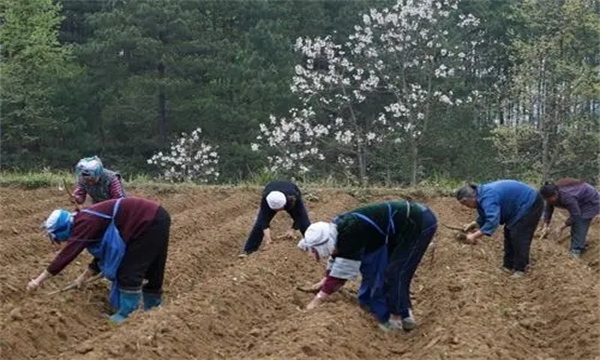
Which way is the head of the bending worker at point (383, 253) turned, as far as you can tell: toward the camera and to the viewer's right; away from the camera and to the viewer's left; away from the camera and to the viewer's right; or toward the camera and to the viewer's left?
toward the camera and to the viewer's left

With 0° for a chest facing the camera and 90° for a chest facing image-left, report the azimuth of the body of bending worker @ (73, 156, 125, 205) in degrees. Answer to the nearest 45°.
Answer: approximately 45°

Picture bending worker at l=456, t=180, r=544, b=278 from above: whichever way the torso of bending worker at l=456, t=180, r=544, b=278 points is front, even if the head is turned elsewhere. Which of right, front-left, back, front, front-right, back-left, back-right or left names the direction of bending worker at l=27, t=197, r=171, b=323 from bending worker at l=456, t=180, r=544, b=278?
front-left

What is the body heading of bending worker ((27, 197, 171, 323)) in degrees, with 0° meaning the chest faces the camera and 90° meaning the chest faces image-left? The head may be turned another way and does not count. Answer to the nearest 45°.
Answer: approximately 90°

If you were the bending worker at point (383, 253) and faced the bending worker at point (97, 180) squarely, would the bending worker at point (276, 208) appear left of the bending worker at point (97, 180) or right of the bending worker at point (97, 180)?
right

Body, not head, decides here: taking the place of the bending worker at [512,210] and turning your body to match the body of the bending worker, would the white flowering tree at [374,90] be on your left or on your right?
on your right

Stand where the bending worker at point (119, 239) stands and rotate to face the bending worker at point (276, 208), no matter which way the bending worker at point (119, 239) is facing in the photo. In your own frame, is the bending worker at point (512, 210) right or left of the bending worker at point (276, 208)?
right

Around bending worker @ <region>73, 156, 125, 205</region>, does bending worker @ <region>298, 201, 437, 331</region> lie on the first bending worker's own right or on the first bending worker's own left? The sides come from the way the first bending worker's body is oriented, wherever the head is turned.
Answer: on the first bending worker's own left

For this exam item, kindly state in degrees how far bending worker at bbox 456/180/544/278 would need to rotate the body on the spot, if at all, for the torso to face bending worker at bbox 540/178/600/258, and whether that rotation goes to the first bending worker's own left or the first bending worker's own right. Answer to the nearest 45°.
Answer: approximately 135° to the first bending worker's own right

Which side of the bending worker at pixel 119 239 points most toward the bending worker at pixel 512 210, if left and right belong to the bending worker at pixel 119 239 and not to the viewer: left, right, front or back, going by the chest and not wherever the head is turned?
back

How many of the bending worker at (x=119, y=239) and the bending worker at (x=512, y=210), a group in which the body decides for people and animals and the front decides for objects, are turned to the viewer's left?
2

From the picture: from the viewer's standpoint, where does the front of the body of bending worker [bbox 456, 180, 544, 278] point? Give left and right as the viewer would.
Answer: facing to the left of the viewer

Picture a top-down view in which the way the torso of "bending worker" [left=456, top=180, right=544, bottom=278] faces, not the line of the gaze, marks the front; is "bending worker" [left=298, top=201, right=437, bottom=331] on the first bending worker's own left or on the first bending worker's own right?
on the first bending worker's own left

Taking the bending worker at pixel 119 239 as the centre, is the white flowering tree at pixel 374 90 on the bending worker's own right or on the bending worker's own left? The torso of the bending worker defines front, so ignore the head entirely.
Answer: on the bending worker's own right

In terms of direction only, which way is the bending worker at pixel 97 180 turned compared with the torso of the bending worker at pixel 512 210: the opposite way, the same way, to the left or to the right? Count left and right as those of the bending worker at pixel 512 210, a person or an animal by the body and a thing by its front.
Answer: to the left

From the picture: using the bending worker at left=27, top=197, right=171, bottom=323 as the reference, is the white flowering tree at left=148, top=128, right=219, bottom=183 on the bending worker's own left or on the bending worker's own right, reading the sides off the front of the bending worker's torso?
on the bending worker's own right
